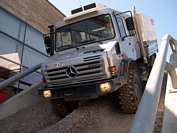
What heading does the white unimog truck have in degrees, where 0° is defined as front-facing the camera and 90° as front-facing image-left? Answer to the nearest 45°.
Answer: approximately 45°
